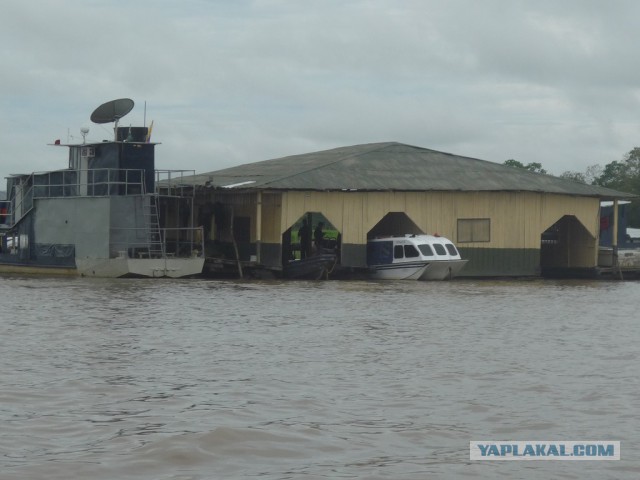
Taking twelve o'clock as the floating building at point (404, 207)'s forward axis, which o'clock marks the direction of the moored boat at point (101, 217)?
The moored boat is roughly at 2 o'clock from the floating building.

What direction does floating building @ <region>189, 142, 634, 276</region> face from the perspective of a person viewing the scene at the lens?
facing the viewer
